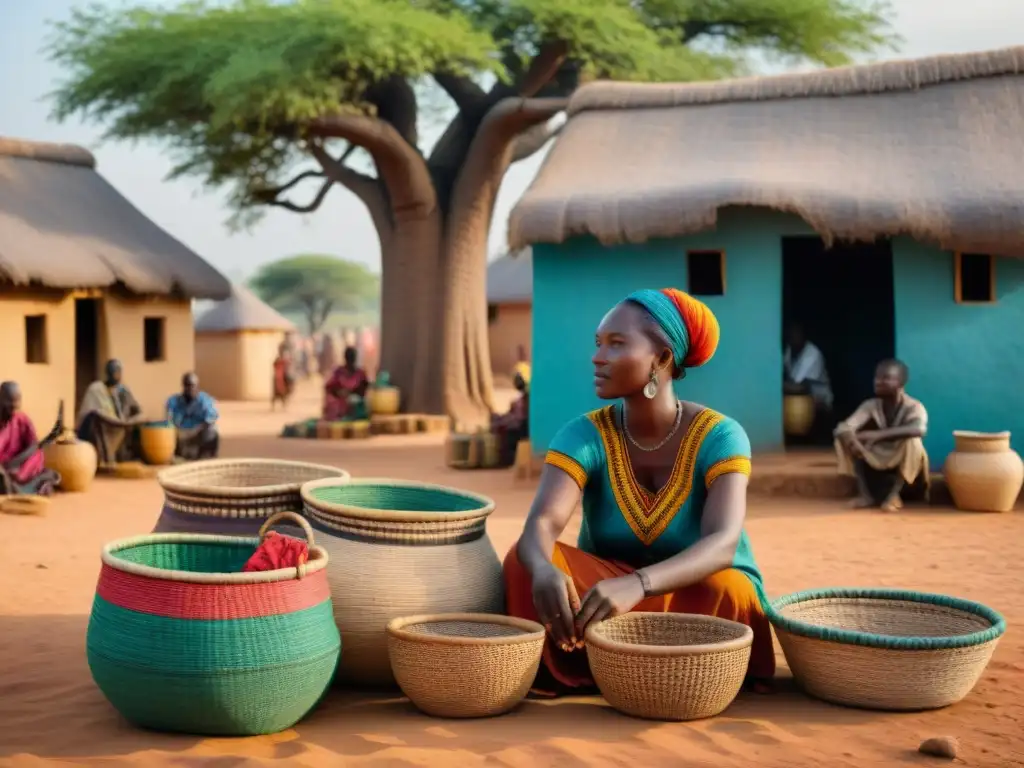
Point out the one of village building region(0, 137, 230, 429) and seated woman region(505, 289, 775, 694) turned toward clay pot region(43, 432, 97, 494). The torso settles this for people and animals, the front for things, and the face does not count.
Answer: the village building

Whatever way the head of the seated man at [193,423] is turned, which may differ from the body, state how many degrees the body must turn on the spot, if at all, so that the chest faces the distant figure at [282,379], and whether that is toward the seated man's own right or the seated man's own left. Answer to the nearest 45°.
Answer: approximately 180°

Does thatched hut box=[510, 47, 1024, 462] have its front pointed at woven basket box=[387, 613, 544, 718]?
yes

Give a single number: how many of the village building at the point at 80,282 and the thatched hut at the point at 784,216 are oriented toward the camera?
2

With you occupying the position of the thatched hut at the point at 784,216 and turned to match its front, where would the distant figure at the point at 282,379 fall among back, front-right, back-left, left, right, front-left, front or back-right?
back-right

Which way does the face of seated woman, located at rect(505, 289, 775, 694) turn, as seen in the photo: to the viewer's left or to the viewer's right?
to the viewer's left

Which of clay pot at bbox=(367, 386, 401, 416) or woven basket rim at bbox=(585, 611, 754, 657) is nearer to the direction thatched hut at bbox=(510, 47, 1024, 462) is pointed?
the woven basket rim

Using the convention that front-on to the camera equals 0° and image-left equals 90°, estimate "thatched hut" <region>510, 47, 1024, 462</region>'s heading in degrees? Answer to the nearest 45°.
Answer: approximately 0°

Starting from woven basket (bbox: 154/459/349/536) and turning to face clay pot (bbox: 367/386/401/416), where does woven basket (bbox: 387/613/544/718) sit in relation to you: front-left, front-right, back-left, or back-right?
back-right

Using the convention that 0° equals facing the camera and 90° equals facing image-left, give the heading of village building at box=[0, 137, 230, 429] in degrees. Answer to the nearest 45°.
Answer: approximately 0°

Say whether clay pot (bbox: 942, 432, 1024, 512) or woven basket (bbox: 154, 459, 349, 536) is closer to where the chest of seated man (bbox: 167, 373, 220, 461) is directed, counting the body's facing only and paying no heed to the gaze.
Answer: the woven basket

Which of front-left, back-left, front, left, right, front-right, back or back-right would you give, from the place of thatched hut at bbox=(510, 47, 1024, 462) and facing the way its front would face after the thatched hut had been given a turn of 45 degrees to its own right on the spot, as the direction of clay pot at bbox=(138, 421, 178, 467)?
front-right

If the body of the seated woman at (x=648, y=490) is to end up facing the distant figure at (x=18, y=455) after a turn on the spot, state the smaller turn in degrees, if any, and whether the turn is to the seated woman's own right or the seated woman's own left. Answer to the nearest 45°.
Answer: approximately 90° to the seated woman's own right

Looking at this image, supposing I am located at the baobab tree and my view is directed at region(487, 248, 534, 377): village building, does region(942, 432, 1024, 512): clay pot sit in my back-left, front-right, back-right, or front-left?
back-right
